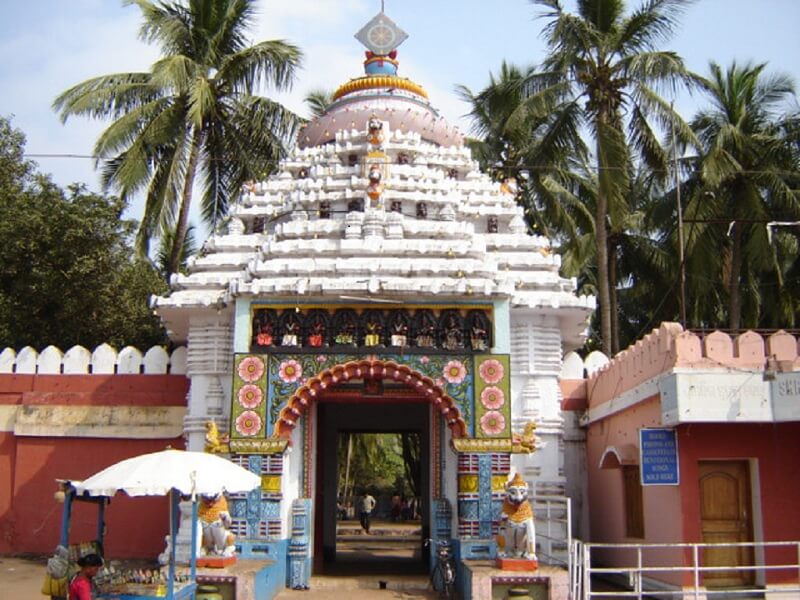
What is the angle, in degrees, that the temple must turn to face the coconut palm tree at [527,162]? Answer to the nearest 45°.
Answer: approximately 180°

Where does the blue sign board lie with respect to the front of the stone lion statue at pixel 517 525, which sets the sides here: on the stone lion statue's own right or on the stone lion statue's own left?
on the stone lion statue's own left

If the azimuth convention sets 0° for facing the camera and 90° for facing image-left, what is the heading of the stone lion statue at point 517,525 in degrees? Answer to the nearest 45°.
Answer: approximately 0°

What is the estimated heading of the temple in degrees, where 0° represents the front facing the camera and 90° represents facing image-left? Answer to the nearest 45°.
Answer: approximately 0°

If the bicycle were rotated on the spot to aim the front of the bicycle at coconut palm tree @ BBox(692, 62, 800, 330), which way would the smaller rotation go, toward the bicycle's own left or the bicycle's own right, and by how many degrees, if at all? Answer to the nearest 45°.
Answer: approximately 135° to the bicycle's own left
